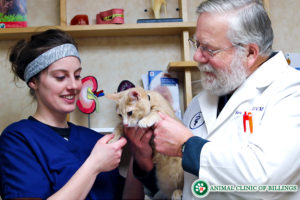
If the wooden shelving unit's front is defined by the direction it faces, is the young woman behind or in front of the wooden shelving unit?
in front

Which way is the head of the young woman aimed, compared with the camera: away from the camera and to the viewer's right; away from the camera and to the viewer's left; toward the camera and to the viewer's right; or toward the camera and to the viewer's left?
toward the camera and to the viewer's right

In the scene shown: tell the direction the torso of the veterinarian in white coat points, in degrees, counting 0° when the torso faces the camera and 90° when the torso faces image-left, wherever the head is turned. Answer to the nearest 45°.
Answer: approximately 45°

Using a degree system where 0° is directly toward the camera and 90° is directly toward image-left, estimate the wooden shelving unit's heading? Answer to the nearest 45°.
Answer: approximately 0°

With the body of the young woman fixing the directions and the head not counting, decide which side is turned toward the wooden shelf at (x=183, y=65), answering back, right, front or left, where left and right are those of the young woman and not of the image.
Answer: left

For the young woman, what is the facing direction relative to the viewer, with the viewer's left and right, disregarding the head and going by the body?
facing the viewer and to the right of the viewer

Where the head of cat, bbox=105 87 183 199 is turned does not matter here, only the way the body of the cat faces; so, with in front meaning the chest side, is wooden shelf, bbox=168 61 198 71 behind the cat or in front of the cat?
behind

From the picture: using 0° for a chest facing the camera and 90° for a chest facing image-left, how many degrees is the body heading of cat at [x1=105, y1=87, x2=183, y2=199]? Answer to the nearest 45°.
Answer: approximately 45°
